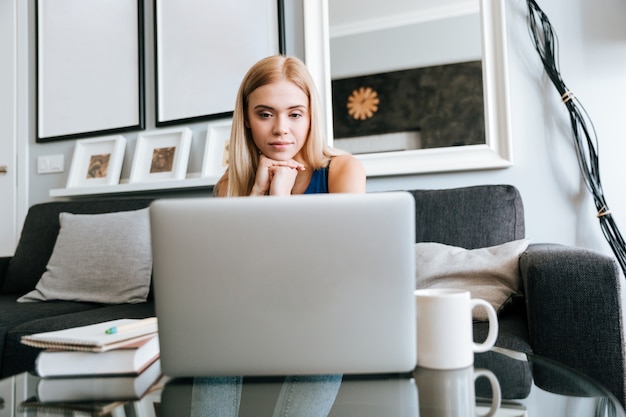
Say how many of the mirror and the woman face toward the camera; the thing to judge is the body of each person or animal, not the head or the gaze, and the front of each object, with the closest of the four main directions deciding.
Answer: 2

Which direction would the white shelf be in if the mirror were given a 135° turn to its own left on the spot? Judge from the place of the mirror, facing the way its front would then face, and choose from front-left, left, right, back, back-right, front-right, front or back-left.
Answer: back-left

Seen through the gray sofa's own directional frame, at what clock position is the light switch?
The light switch is roughly at 4 o'clock from the gray sofa.

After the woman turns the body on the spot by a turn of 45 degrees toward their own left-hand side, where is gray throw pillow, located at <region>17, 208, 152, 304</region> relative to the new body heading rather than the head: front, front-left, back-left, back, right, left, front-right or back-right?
back

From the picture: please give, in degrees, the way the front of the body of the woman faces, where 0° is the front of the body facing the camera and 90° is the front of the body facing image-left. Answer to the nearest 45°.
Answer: approximately 0°

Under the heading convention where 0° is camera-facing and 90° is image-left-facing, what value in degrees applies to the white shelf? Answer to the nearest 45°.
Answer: approximately 45°

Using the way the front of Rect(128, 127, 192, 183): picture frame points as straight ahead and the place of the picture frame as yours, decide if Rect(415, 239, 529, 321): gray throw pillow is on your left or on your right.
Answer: on your left

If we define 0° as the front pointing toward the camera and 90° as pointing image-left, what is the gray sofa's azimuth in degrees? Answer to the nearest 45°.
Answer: approximately 0°
